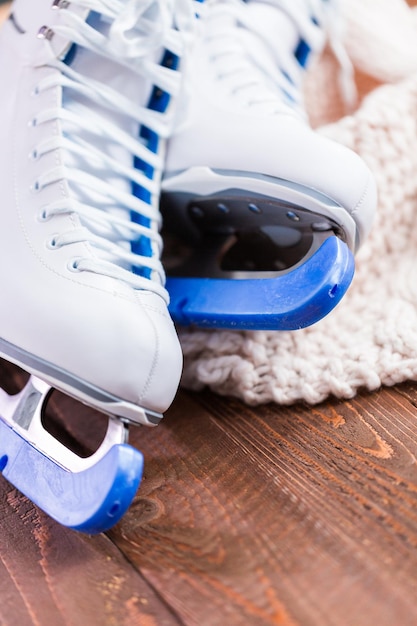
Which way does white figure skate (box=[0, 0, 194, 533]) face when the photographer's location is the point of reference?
facing the viewer and to the right of the viewer
